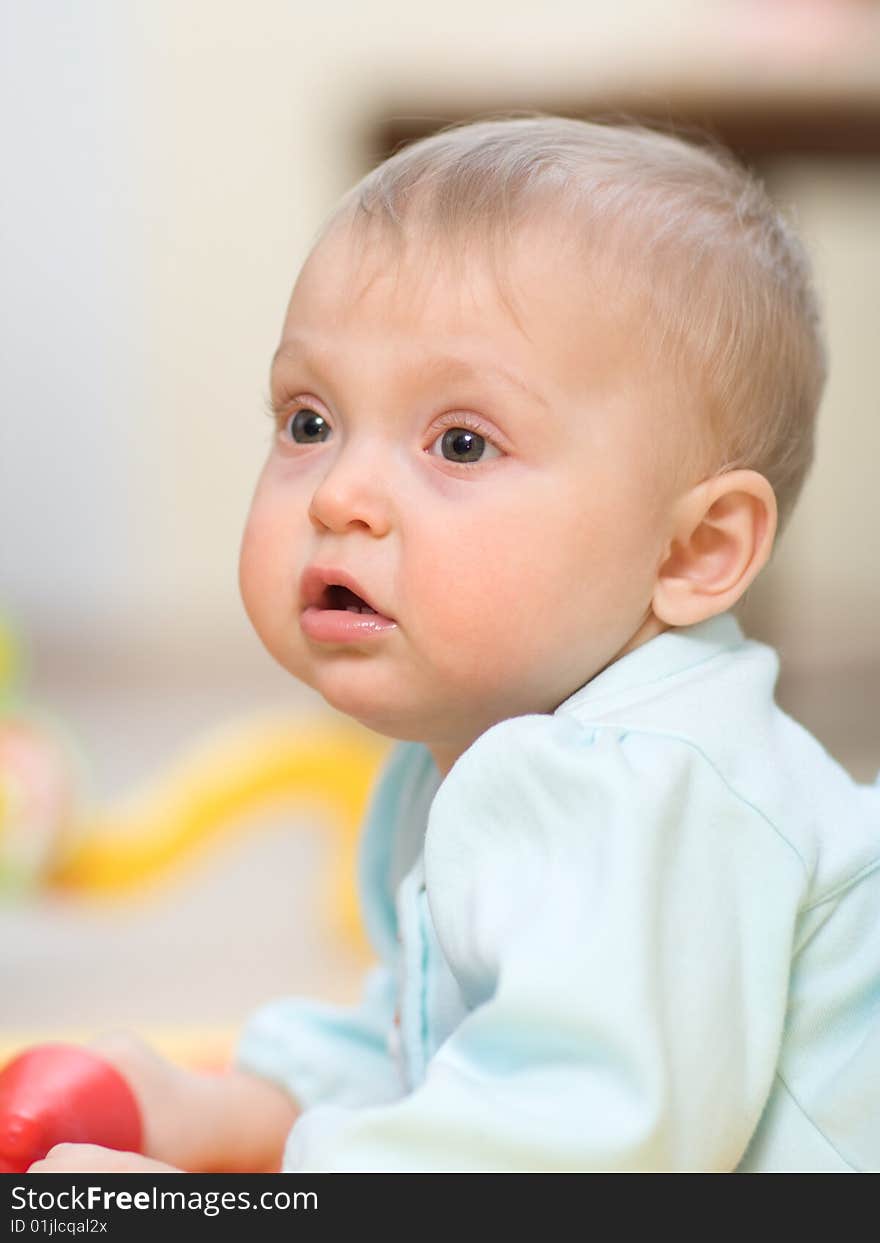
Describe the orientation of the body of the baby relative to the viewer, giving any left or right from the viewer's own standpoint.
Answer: facing the viewer and to the left of the viewer

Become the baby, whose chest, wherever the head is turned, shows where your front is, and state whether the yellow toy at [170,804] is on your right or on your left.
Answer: on your right
